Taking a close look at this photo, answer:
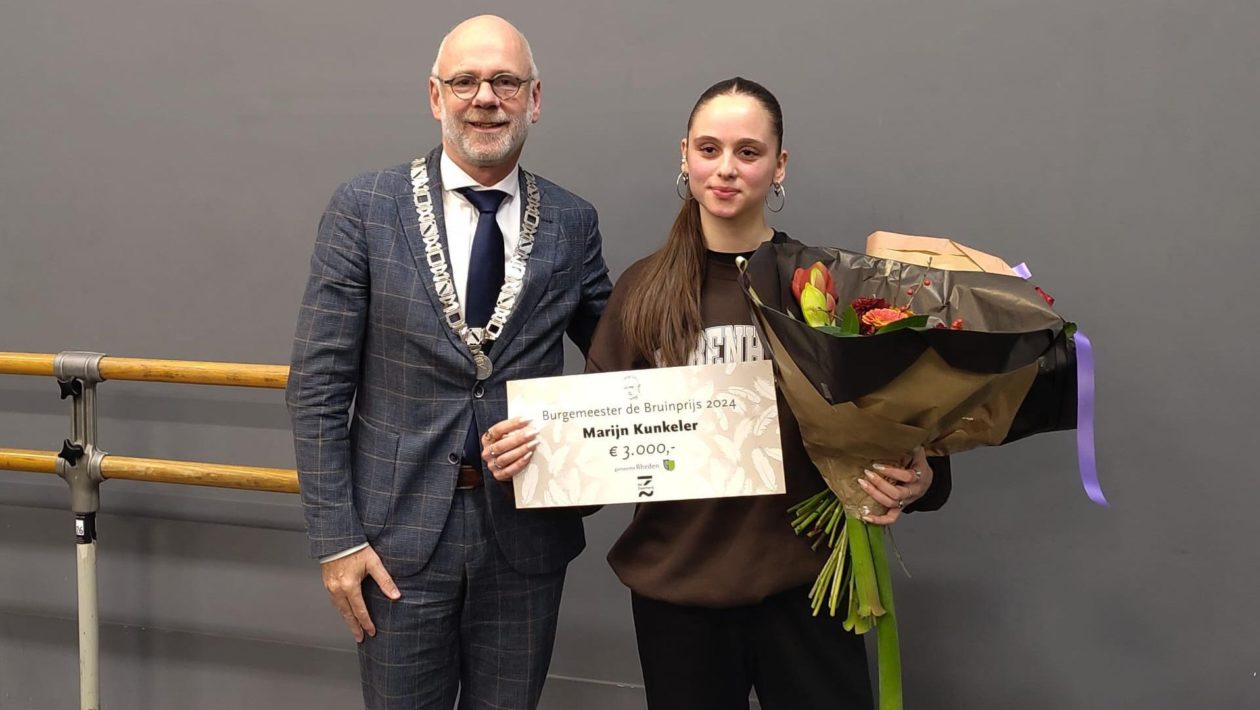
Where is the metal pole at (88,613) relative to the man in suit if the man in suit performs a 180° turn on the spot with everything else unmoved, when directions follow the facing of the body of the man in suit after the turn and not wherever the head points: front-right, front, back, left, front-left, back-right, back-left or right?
front-left

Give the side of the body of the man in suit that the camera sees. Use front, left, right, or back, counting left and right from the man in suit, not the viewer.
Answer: front

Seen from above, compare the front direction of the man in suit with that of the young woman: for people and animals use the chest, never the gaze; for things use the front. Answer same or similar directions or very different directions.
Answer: same or similar directions

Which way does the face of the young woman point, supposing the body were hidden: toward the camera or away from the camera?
toward the camera

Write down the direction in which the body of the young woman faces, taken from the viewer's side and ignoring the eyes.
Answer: toward the camera

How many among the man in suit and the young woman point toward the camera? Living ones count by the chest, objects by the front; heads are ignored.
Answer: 2

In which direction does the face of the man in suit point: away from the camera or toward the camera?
toward the camera
